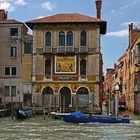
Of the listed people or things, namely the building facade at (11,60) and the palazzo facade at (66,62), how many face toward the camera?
2

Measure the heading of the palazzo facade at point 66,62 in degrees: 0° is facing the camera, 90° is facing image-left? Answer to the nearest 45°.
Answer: approximately 0°

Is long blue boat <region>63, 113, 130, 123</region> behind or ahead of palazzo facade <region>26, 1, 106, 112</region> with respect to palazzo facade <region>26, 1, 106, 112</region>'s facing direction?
ahead

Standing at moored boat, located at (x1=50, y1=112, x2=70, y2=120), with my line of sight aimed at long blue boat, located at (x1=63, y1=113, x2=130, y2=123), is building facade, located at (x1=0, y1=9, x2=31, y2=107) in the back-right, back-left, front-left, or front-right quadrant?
back-left

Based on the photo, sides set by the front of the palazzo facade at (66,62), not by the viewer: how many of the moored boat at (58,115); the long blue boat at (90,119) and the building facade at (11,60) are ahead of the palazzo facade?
2

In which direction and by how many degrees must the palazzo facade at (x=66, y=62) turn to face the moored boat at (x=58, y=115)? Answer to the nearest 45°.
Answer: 0° — it already faces it

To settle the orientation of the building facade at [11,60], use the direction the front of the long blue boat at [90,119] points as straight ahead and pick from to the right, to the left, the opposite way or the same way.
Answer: to the left

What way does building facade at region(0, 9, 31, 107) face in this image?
toward the camera

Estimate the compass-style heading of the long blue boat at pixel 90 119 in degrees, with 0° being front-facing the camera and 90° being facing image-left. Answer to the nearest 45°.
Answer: approximately 90°

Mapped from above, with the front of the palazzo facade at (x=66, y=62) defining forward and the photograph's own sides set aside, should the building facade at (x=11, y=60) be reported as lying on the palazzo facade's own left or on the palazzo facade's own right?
on the palazzo facade's own right

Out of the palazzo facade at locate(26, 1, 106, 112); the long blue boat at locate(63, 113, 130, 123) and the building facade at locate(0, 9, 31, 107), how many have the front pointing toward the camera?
2

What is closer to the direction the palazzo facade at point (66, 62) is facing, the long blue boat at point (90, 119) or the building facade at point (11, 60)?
the long blue boat

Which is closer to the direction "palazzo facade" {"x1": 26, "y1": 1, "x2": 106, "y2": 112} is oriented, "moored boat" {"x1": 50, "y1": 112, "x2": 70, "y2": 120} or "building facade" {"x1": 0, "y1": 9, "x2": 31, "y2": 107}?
the moored boat
